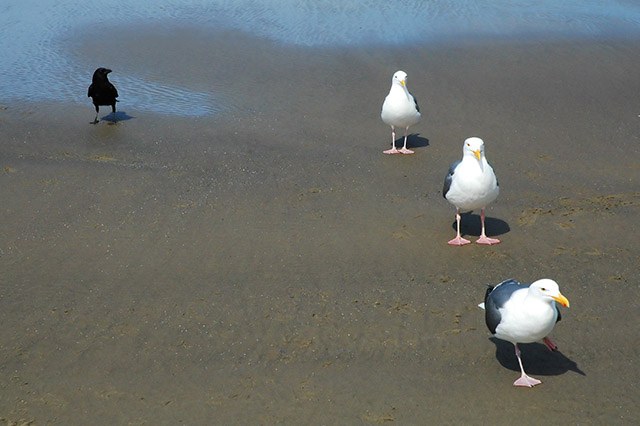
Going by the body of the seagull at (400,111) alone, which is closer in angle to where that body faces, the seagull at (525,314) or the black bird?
the seagull

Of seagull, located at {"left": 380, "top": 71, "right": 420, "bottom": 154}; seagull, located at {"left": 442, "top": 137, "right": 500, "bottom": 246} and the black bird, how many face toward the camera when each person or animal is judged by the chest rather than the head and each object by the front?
3

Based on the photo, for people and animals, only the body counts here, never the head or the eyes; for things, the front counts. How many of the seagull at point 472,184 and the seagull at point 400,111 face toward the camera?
2

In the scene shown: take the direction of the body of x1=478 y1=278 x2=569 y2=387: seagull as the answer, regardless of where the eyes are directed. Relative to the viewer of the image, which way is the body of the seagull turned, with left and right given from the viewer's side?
facing the viewer and to the right of the viewer

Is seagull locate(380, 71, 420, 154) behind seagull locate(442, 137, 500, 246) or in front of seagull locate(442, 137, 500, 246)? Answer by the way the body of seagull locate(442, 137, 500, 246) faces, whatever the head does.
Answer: behind

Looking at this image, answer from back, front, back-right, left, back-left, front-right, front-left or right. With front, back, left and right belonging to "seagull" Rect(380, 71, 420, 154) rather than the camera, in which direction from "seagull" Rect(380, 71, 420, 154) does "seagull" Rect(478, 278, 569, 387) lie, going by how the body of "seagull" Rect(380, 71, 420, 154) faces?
front

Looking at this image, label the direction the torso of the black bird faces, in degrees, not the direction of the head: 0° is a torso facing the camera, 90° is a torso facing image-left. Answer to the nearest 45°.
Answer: approximately 0°

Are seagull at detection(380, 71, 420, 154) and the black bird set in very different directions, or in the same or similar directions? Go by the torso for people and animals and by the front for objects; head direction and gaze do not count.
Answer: same or similar directions

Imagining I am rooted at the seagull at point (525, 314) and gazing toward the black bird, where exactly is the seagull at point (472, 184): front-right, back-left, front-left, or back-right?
front-right

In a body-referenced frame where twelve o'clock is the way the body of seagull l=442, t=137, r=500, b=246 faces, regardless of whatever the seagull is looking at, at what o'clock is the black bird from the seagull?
The black bird is roughly at 4 o'clock from the seagull.

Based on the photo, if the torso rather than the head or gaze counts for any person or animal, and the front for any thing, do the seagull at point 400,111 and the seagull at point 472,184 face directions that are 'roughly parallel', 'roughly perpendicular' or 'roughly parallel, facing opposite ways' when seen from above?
roughly parallel

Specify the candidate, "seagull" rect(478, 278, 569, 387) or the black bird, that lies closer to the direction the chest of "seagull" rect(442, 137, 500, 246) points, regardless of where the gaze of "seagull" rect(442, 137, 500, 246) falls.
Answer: the seagull

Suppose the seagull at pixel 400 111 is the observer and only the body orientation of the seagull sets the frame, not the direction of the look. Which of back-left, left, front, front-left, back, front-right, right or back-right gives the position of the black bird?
right

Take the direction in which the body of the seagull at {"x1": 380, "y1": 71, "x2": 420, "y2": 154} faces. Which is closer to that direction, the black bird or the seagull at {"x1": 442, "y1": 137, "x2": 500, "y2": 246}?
the seagull

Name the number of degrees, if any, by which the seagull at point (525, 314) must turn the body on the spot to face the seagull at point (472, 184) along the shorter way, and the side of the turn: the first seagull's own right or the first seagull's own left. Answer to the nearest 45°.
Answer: approximately 135° to the first seagull's own left

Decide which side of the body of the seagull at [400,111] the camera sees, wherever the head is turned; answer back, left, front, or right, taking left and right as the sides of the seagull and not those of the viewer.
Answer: front
